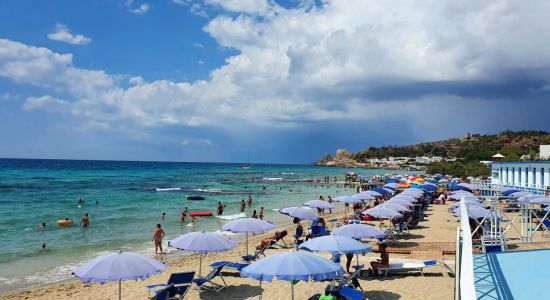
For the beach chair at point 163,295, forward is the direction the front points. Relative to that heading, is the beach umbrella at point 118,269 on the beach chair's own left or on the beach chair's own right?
on the beach chair's own left

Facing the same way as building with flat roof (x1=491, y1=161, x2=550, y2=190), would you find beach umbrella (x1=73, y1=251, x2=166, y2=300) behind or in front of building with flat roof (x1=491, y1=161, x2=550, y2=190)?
in front

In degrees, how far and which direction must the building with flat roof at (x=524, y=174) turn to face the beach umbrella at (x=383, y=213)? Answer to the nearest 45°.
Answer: approximately 45° to its left

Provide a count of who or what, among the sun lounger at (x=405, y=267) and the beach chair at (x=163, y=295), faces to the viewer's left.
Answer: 2

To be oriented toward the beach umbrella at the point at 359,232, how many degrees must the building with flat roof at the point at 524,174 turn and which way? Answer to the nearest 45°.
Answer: approximately 45° to its left

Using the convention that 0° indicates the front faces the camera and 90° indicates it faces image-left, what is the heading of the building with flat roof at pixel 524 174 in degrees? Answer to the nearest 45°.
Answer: approximately 45°

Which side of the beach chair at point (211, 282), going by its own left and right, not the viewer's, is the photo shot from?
left

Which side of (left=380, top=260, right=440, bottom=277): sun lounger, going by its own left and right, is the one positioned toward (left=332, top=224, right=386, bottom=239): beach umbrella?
front

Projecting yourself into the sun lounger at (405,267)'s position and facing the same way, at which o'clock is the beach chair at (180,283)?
The beach chair is roughly at 11 o'clock from the sun lounger.

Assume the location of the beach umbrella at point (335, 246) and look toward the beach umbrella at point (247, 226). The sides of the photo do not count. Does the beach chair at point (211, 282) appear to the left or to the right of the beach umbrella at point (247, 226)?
left

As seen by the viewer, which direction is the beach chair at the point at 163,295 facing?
to the viewer's left

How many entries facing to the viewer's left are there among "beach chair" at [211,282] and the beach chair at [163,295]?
2

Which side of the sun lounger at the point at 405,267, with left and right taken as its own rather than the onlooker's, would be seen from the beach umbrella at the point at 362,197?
right

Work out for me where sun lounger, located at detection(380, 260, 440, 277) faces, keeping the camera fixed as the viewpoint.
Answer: facing to the left of the viewer
